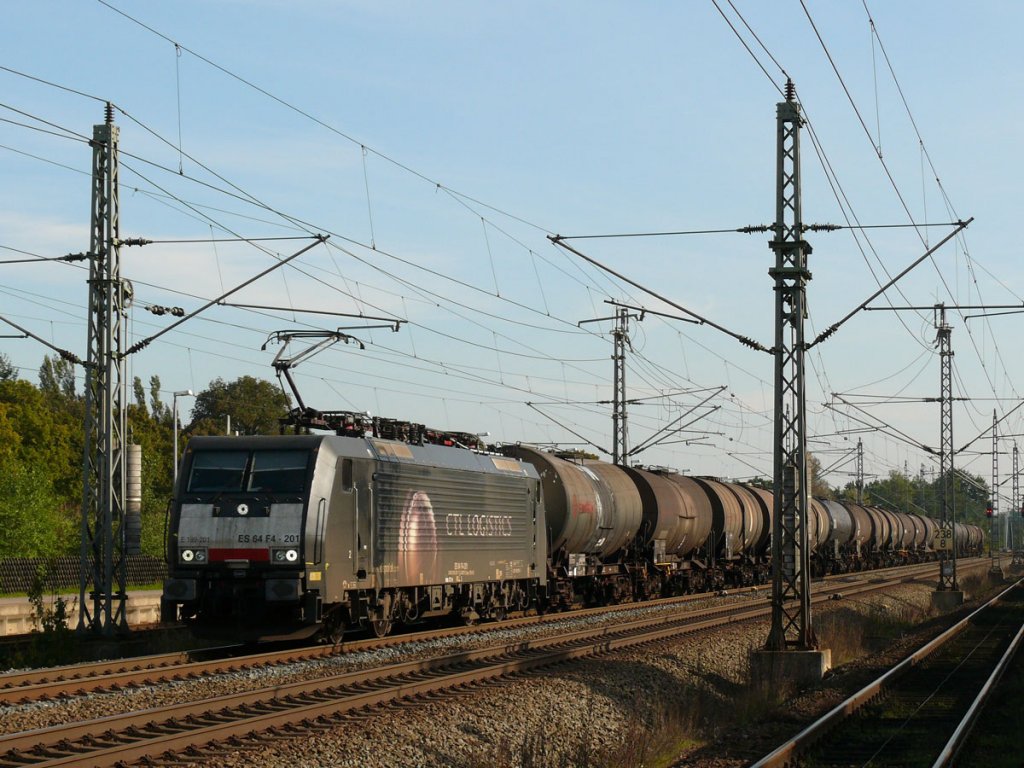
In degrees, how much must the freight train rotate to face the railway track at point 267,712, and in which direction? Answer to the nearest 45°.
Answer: approximately 45° to its left

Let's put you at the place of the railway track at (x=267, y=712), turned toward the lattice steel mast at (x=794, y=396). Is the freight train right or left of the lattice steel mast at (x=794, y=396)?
left

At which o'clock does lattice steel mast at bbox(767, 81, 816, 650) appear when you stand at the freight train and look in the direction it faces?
The lattice steel mast is roughly at 8 o'clock from the freight train.

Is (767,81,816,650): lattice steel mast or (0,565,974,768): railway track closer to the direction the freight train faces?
the railway track

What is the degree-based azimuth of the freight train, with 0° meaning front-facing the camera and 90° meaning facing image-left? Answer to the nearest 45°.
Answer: approximately 45°

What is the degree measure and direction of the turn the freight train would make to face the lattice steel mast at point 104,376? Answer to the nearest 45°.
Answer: approximately 45° to its right
